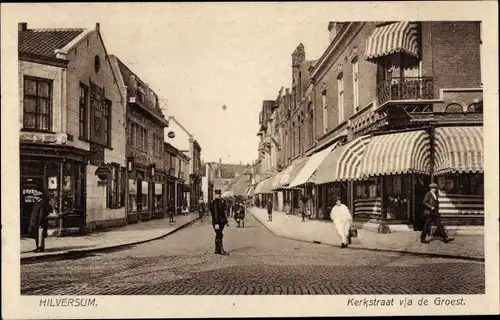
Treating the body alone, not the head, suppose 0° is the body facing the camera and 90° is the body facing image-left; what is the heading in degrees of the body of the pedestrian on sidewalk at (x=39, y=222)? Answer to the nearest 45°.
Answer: approximately 270°
